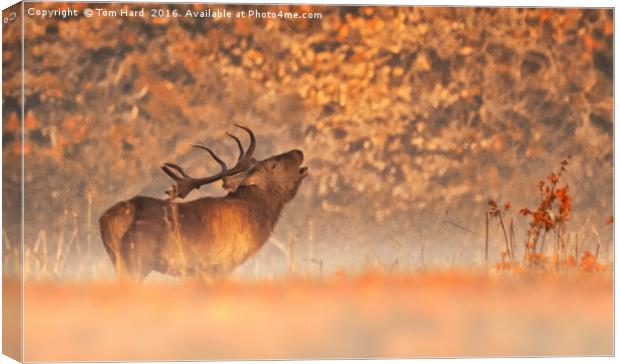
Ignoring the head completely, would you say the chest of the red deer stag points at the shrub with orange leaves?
yes

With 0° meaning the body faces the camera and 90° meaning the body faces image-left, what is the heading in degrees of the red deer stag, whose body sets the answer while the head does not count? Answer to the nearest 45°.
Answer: approximately 270°

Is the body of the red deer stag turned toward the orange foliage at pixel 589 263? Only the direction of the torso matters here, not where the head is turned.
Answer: yes
